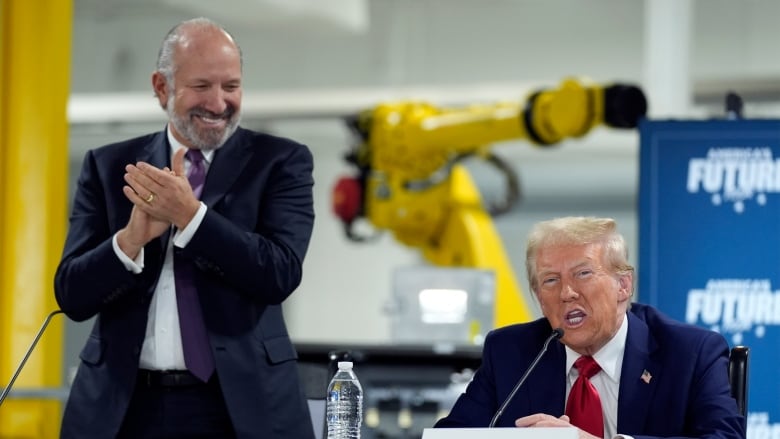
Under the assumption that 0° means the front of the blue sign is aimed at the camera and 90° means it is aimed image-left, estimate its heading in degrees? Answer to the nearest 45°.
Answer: approximately 0°

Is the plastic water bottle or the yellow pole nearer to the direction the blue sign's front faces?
the plastic water bottle

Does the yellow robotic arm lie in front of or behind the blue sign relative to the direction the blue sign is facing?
behind

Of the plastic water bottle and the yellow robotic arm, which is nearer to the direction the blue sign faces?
the plastic water bottle

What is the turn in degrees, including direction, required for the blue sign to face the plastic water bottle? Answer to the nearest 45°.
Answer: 0° — it already faces it

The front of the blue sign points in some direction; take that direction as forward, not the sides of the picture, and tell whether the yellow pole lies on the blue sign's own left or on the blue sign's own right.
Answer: on the blue sign's own right
